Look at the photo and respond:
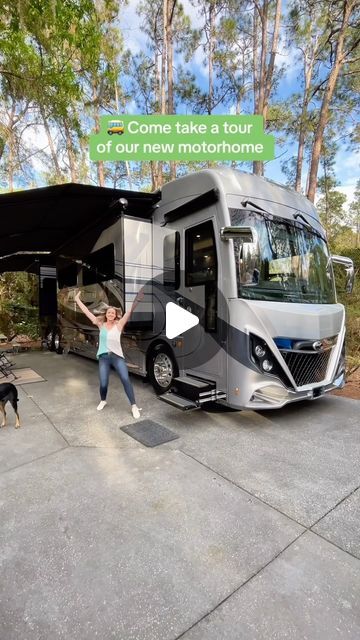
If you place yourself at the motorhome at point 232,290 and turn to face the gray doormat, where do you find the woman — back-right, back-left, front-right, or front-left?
front-right

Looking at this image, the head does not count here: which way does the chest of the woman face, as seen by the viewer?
toward the camera

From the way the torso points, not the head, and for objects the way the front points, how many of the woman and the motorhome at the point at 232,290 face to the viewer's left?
0

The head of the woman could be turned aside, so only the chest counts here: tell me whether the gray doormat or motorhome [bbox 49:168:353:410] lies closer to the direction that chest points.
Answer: the gray doormat

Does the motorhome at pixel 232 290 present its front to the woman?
no

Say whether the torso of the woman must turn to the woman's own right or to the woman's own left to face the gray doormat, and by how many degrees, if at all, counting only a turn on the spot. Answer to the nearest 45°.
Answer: approximately 45° to the woman's own left

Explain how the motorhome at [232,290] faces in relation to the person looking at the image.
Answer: facing the viewer and to the right of the viewer

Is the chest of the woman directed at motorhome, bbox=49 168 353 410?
no
